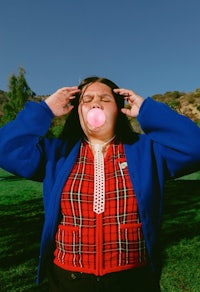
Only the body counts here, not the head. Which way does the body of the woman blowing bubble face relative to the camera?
toward the camera

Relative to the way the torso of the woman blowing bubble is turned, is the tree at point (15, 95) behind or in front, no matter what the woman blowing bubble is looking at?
behind
